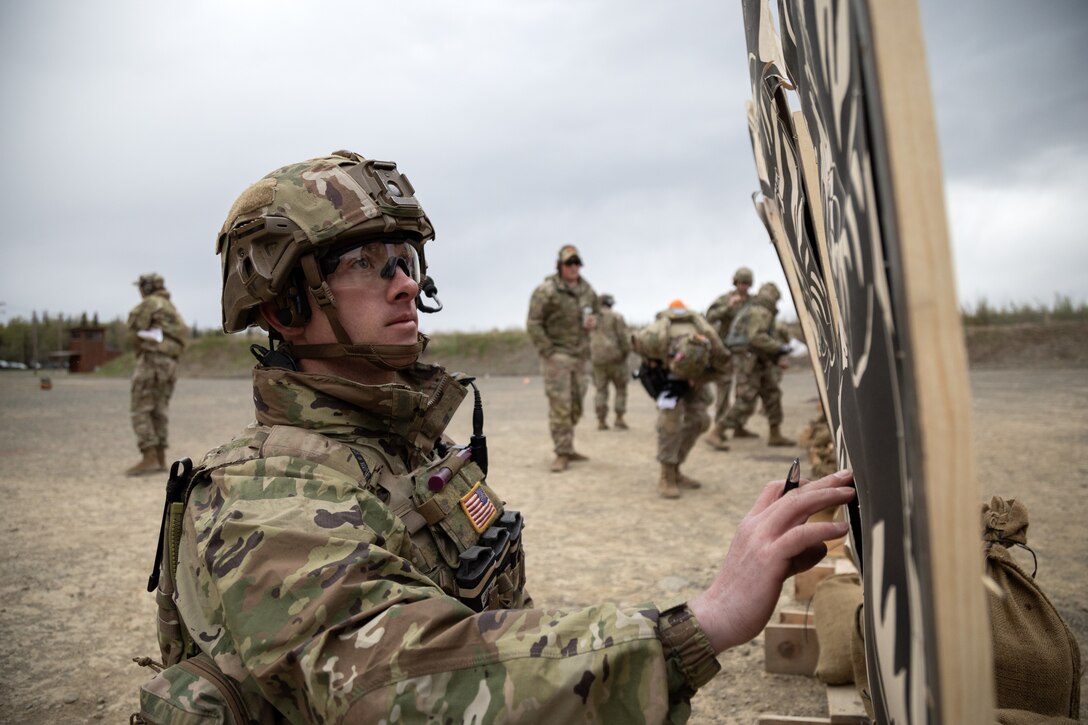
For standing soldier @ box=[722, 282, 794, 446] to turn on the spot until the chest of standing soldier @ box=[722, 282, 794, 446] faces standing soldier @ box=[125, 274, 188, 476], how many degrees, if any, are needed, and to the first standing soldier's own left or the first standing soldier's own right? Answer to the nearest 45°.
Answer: approximately 135° to the first standing soldier's own right

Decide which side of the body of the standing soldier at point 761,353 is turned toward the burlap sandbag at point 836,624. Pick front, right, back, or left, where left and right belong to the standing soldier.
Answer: right

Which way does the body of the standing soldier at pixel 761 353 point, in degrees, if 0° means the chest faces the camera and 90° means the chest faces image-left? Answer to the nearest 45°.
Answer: approximately 270°
